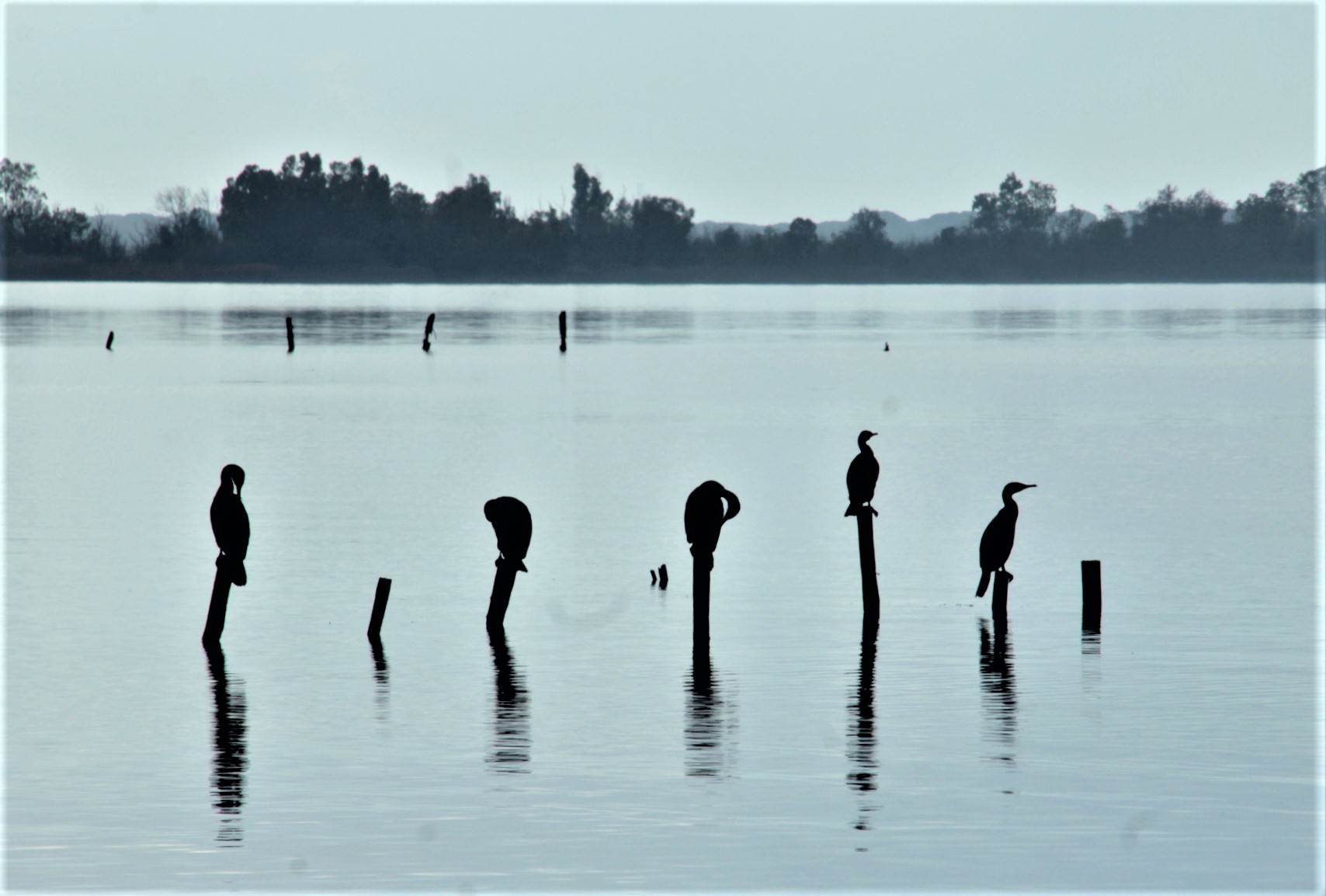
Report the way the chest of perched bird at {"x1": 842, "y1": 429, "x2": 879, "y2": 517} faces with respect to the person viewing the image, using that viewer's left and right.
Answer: facing to the right of the viewer

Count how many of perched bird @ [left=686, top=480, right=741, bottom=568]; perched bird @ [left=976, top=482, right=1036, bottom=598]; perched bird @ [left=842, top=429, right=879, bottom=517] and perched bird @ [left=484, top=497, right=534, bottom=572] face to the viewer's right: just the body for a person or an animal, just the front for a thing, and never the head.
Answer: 3

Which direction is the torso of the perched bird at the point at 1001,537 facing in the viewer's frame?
to the viewer's right

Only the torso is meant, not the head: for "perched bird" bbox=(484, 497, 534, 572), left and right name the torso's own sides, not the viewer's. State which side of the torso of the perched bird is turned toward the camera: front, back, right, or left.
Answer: left

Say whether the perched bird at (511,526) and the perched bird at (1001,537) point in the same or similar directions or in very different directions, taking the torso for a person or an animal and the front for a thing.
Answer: very different directions

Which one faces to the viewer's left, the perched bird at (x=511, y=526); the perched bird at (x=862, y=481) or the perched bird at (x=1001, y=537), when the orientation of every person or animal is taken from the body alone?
the perched bird at (x=511, y=526)

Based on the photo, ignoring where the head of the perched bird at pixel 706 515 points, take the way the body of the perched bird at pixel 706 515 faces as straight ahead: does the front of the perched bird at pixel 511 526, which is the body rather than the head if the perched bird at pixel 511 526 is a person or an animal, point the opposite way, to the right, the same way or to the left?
the opposite way

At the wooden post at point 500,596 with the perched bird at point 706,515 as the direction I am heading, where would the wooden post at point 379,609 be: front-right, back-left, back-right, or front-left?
back-right

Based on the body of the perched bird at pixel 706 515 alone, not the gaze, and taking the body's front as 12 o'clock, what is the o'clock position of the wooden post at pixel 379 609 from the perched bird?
The wooden post is roughly at 7 o'clock from the perched bird.

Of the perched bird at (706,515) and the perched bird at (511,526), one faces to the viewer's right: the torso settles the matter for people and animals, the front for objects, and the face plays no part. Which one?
the perched bird at (706,515)
